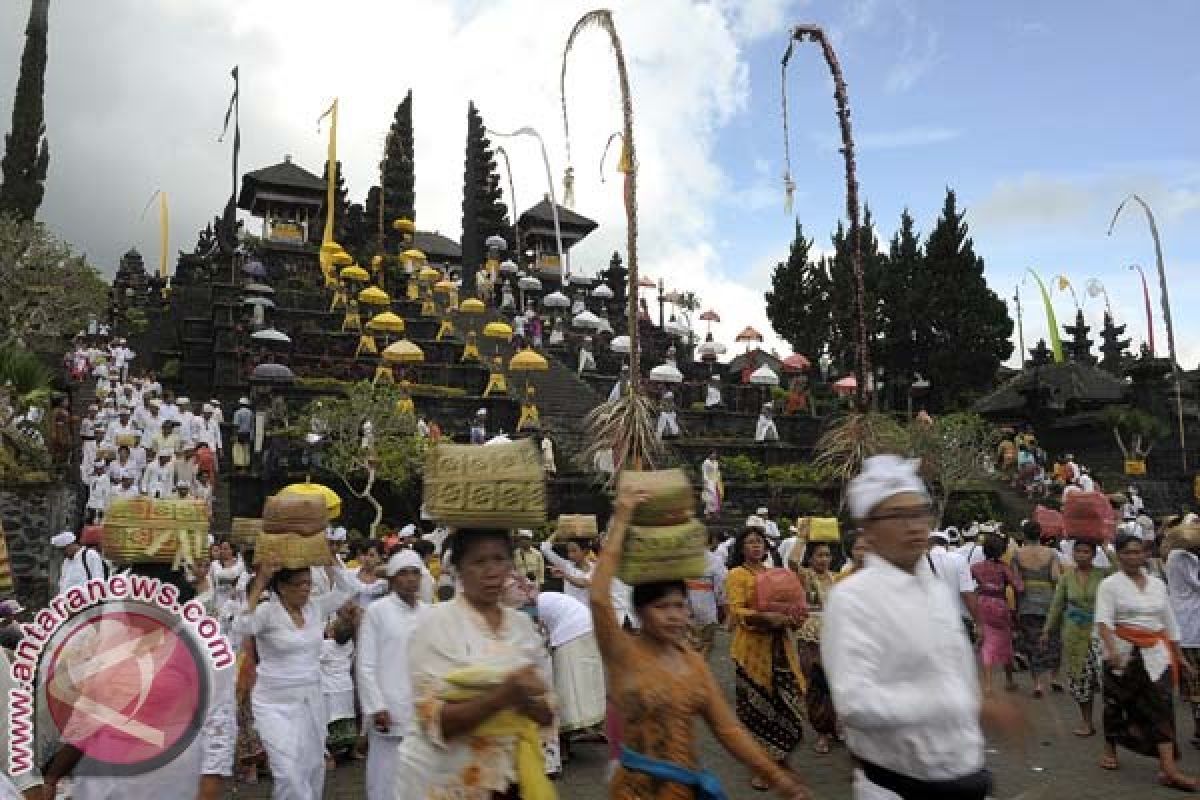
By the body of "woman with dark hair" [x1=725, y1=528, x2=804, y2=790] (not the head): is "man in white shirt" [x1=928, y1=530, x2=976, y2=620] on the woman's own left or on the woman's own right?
on the woman's own left

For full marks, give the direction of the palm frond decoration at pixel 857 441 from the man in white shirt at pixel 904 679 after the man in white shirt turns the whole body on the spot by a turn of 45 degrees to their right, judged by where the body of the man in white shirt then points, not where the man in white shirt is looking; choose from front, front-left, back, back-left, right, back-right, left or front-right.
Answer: back

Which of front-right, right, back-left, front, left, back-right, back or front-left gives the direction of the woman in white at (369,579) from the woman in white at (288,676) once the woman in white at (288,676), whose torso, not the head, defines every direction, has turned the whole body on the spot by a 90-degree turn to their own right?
back-right

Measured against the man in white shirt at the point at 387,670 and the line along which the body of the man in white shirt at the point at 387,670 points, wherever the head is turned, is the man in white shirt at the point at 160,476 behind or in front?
behind

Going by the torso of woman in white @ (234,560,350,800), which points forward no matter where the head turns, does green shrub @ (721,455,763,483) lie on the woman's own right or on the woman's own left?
on the woman's own left

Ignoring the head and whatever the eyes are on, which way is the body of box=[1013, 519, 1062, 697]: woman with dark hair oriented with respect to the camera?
away from the camera

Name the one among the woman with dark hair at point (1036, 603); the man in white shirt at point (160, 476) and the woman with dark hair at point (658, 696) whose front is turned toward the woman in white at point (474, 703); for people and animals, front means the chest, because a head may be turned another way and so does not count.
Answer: the man in white shirt

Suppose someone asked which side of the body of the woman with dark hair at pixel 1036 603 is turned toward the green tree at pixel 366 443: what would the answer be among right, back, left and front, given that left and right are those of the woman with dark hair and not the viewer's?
left

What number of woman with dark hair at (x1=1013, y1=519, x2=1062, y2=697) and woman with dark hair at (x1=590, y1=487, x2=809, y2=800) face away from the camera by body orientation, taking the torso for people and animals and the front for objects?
1

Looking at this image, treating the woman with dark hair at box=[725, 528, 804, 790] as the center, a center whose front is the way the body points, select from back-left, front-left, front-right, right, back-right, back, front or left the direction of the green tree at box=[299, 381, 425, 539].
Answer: back

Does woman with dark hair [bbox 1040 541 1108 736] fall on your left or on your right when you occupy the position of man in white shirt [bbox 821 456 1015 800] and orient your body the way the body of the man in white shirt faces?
on your left
